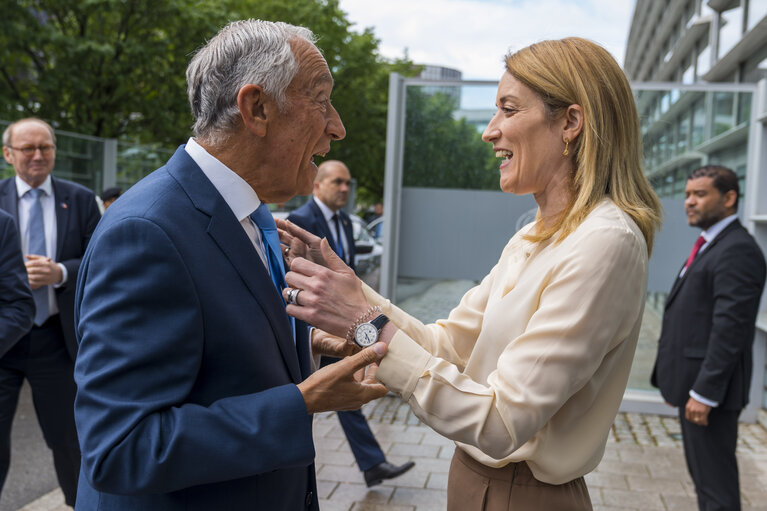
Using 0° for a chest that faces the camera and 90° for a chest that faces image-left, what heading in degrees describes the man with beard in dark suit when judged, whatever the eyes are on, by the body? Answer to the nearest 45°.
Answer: approximately 45°

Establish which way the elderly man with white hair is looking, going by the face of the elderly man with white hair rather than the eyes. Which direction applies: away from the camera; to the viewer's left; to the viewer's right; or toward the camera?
to the viewer's right

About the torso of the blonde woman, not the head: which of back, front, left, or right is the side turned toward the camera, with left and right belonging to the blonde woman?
left

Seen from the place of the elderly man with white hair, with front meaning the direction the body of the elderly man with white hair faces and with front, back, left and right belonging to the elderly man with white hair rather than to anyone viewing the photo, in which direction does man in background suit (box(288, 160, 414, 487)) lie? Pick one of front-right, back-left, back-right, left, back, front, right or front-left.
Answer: left

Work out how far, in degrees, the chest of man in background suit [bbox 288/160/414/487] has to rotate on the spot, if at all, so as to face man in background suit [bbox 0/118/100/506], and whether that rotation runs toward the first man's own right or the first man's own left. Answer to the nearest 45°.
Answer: approximately 90° to the first man's own right

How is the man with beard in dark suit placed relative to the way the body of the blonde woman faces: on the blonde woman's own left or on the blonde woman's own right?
on the blonde woman's own right

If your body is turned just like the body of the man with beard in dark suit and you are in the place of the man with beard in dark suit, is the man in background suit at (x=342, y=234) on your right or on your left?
on your right

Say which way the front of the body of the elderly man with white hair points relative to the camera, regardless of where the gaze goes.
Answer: to the viewer's right

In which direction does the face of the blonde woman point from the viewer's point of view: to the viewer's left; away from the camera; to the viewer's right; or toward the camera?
to the viewer's left

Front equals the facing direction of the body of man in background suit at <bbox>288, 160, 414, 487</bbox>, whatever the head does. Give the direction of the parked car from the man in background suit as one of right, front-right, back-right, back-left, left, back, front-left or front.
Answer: back-left

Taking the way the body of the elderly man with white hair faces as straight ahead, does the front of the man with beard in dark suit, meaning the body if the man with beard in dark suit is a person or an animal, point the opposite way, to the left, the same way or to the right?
the opposite way
